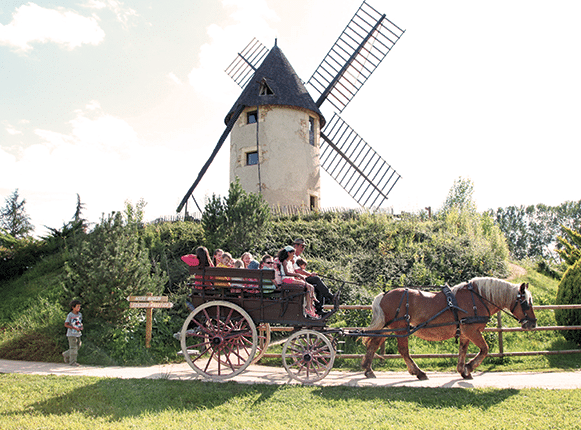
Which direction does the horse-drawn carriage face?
to the viewer's right

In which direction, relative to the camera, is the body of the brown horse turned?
to the viewer's right

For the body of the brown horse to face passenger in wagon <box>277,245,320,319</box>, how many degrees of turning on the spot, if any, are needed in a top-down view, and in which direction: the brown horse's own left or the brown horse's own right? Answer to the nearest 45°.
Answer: approximately 180°

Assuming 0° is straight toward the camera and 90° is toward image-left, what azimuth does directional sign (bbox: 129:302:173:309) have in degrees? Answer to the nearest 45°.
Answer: approximately 0°

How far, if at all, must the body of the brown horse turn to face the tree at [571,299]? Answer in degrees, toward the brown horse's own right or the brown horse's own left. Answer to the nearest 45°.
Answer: approximately 45° to the brown horse's own left

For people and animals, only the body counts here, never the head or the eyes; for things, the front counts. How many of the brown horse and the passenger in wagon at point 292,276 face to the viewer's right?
2

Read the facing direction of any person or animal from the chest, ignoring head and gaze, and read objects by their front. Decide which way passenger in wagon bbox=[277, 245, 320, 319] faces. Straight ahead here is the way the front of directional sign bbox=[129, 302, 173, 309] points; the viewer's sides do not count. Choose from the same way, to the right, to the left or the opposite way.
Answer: to the left

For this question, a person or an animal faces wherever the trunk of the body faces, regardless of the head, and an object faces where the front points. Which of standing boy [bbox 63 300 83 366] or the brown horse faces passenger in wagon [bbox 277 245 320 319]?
the standing boy

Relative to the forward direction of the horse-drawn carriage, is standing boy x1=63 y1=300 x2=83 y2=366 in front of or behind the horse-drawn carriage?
behind

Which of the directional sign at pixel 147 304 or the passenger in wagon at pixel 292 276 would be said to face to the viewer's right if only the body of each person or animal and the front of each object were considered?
the passenger in wagon

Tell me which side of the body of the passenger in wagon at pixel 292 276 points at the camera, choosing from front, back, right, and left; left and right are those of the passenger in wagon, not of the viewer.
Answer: right
